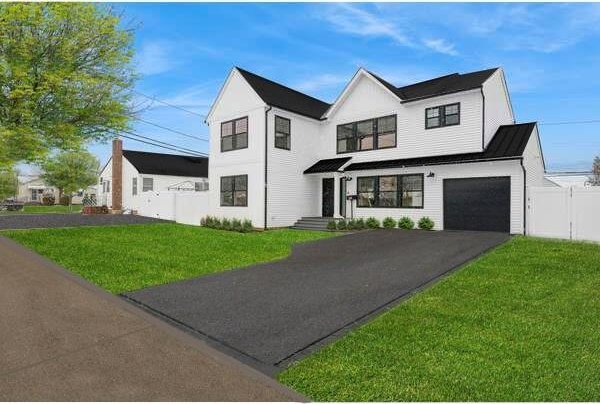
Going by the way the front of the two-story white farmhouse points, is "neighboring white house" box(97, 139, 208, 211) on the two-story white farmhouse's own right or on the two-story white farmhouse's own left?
on the two-story white farmhouse's own right

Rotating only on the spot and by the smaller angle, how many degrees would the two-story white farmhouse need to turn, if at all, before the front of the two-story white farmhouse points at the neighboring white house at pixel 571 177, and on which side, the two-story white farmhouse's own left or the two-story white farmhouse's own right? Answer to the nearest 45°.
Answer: approximately 180°

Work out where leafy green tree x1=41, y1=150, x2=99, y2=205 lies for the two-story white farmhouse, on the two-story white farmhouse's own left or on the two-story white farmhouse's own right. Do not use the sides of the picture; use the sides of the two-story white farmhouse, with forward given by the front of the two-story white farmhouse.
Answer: on the two-story white farmhouse's own right

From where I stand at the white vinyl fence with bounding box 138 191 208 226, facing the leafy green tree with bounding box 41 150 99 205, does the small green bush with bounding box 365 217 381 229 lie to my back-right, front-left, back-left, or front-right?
back-right

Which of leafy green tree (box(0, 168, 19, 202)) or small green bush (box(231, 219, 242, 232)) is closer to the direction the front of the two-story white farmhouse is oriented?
the small green bush

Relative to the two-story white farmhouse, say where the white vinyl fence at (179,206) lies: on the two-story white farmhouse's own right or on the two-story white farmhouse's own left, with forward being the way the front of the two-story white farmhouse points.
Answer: on the two-story white farmhouse's own right

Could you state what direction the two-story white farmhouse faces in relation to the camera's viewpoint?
facing the viewer and to the left of the viewer

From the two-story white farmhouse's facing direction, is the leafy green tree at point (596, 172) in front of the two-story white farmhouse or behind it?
behind

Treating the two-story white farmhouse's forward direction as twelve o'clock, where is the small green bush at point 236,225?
The small green bush is roughly at 1 o'clock from the two-story white farmhouse.

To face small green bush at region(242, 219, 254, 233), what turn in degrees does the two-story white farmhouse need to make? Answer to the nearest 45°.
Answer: approximately 45° to its right

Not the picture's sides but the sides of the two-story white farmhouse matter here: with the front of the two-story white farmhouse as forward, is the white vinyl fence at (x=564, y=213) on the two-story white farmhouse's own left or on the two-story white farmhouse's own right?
on the two-story white farmhouse's own left
